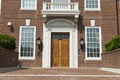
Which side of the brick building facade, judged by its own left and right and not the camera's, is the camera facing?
front
